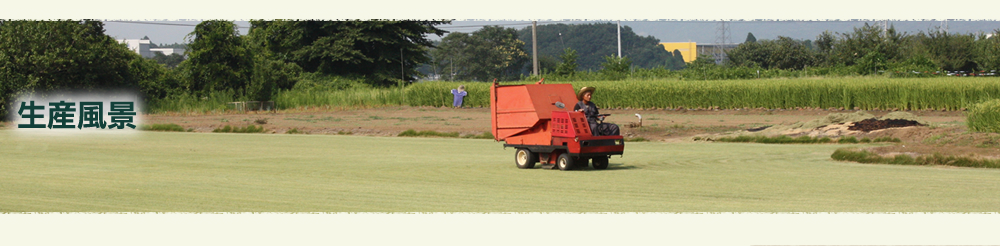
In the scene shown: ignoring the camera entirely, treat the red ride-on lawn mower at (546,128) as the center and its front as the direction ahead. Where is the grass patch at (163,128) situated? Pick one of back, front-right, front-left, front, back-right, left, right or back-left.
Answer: back

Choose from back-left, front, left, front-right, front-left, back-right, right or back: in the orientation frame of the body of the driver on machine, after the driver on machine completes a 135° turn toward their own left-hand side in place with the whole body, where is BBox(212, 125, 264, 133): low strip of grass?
front-left

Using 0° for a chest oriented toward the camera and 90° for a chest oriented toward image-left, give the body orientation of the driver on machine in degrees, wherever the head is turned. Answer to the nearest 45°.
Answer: approximately 315°

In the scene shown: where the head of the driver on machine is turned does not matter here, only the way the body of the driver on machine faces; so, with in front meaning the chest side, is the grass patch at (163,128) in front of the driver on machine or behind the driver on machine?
behind

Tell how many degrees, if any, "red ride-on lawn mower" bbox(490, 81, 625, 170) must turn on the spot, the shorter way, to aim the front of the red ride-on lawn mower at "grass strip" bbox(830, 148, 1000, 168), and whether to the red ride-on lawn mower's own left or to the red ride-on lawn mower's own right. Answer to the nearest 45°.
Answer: approximately 45° to the red ride-on lawn mower's own left

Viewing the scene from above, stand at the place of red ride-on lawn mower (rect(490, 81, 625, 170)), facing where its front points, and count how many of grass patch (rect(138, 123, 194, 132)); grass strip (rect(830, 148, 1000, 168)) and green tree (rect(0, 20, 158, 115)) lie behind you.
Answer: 2

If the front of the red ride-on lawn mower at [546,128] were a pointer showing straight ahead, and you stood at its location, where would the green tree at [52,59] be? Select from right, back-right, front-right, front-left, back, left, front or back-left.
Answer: back

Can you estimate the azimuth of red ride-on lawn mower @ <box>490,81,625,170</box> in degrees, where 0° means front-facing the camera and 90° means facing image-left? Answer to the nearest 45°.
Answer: approximately 315°

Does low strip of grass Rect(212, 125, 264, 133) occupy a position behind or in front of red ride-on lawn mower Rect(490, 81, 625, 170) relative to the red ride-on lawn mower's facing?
behind

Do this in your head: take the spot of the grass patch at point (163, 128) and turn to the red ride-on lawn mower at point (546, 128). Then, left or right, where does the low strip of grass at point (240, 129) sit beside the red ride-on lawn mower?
left
